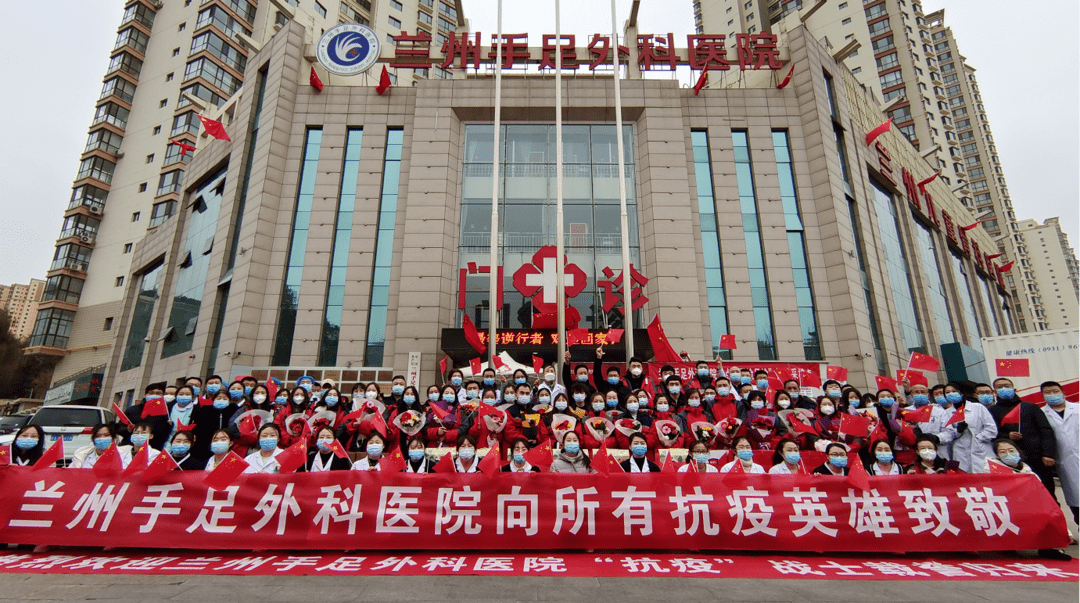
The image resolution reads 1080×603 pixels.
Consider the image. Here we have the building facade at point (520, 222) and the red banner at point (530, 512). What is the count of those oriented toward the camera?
2

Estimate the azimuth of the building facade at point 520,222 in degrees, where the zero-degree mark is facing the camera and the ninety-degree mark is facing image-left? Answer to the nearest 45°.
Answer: approximately 0°

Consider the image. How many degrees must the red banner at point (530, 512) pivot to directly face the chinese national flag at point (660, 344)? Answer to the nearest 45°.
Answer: approximately 135° to its left

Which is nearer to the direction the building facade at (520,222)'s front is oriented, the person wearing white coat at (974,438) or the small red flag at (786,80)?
the person wearing white coat

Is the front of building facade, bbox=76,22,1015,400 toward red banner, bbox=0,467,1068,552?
yes

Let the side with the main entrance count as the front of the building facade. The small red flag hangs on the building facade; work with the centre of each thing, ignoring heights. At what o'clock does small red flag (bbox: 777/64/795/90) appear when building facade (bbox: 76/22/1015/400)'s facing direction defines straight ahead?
The small red flag is roughly at 9 o'clock from the building facade.
